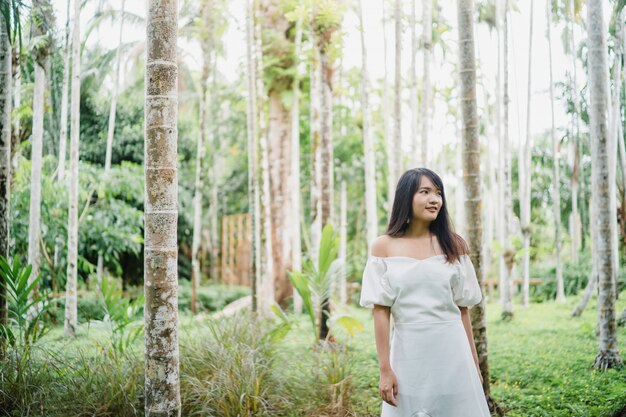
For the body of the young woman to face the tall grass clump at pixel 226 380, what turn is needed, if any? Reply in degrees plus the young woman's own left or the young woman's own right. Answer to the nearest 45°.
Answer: approximately 135° to the young woman's own right

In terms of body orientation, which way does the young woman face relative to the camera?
toward the camera

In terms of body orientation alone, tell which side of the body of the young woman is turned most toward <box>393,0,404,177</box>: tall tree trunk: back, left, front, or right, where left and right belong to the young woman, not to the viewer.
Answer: back

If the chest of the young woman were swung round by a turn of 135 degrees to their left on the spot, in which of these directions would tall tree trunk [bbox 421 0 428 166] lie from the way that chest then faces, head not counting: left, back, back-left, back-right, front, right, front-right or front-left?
front-left
